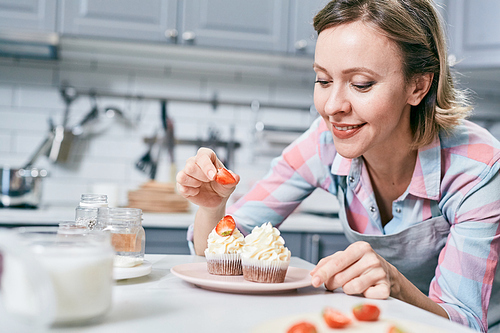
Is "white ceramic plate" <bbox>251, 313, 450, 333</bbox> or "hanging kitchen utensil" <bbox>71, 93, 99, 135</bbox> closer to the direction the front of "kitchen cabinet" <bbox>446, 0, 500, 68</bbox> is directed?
the white ceramic plate

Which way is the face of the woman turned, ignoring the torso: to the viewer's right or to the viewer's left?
to the viewer's left

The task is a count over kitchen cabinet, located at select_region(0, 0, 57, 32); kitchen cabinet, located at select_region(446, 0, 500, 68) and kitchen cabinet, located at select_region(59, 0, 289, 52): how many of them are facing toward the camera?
3

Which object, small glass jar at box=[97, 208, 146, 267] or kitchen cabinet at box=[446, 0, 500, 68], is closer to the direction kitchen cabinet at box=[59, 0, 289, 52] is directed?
the small glass jar

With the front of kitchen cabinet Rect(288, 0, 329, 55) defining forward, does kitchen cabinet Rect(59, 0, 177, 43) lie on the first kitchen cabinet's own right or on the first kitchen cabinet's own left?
on the first kitchen cabinet's own right

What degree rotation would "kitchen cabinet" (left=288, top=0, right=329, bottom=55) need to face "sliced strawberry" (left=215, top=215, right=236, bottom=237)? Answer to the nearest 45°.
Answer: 0° — it already faces it

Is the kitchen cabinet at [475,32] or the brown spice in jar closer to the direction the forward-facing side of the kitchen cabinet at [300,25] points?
the brown spice in jar

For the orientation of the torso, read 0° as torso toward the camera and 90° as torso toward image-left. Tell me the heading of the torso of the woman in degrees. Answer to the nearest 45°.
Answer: approximately 45°

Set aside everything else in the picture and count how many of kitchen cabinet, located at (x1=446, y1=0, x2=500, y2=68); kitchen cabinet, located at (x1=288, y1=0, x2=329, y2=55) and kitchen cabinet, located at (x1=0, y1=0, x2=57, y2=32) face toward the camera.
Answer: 3

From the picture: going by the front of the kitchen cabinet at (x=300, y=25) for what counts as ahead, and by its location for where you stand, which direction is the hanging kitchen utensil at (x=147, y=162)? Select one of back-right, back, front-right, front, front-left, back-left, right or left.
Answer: right
